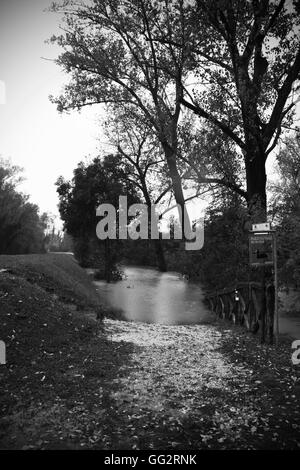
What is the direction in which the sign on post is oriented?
toward the camera

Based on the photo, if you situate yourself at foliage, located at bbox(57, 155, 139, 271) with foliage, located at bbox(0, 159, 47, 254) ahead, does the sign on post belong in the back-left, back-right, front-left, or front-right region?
back-left

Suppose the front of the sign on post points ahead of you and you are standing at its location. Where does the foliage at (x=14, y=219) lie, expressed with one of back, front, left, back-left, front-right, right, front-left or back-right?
back-right

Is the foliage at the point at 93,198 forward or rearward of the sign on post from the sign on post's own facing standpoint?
rearward

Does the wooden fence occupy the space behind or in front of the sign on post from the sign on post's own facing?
behind
